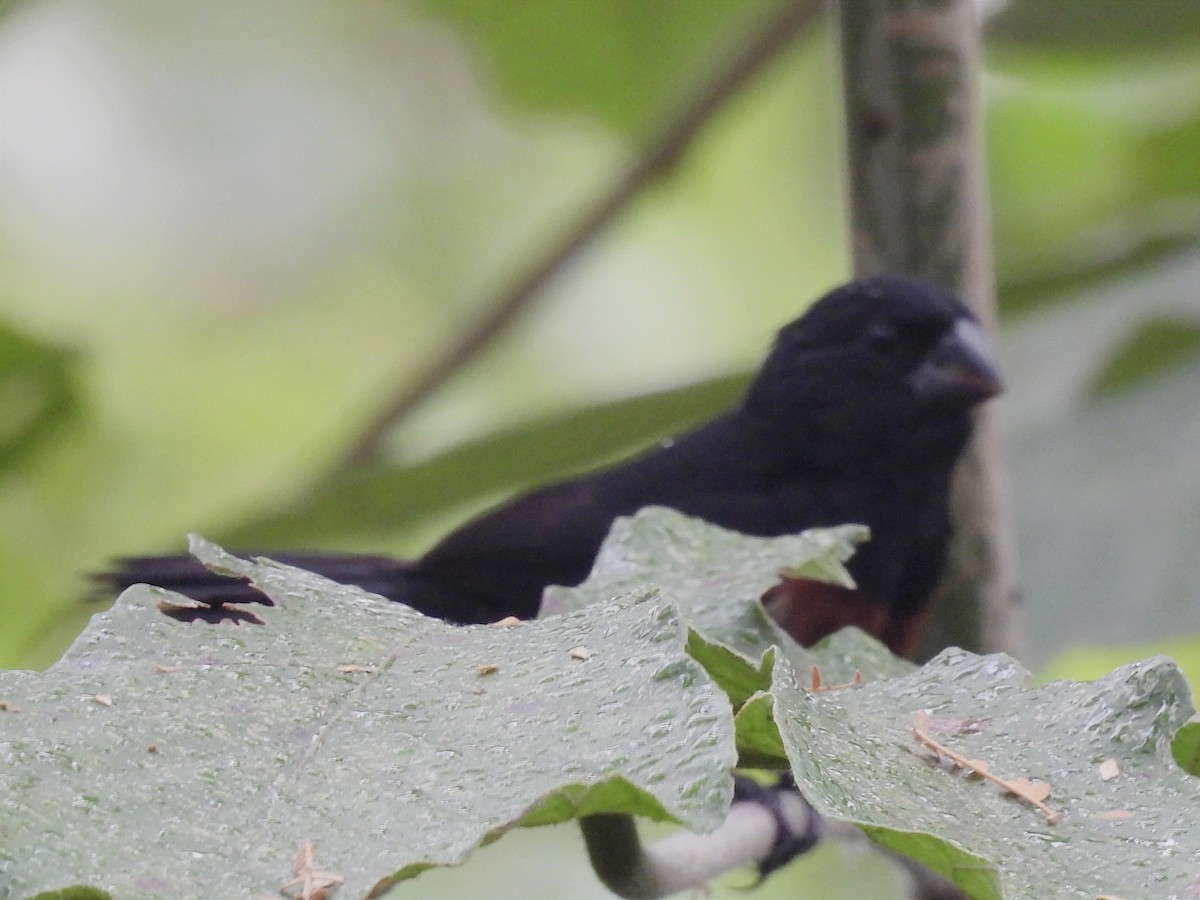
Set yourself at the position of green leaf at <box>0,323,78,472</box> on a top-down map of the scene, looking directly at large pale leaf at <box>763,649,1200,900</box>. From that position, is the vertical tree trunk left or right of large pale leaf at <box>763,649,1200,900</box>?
left

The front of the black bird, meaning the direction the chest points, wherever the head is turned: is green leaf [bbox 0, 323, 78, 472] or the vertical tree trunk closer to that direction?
the vertical tree trunk

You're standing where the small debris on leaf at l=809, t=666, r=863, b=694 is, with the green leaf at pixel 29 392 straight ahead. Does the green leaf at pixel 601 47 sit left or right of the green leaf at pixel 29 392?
right

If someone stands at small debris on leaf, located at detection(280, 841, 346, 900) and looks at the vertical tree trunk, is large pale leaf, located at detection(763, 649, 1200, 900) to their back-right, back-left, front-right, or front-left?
front-right

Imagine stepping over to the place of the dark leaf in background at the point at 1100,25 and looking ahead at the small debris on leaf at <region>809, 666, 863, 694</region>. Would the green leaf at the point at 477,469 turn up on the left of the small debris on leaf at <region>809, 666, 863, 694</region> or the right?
right

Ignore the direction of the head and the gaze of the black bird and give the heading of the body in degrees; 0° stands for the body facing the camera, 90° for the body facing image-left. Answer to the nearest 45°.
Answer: approximately 270°

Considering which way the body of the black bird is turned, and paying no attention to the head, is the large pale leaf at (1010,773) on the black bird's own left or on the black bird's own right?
on the black bird's own right
